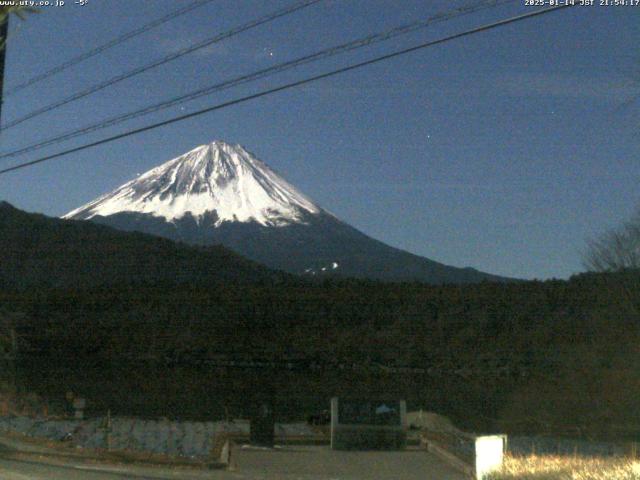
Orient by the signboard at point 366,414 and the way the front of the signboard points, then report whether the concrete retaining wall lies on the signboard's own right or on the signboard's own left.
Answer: on the signboard's own right

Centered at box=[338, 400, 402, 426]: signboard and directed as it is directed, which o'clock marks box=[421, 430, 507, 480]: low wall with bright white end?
The low wall with bright white end is roughly at 11 o'clock from the signboard.

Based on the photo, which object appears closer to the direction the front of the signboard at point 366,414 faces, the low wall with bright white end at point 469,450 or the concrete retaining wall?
the low wall with bright white end

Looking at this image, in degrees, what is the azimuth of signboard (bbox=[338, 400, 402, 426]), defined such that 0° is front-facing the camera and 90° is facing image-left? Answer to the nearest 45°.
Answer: approximately 0°
